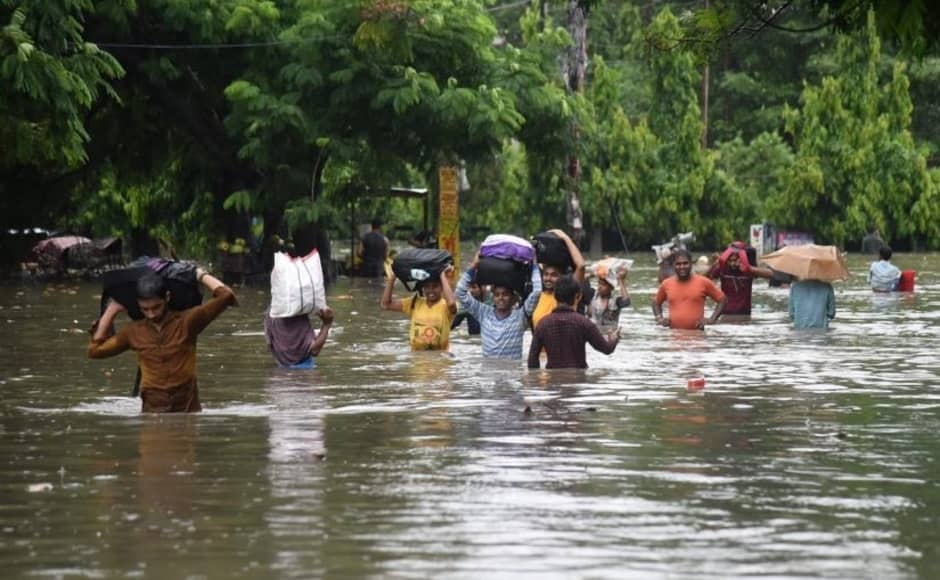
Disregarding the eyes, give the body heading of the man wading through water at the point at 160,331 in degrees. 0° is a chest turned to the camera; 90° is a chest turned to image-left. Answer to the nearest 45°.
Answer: approximately 0°

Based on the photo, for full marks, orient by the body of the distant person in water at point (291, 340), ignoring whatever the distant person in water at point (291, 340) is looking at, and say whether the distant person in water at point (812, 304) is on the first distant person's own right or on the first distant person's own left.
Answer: on the first distant person's own right

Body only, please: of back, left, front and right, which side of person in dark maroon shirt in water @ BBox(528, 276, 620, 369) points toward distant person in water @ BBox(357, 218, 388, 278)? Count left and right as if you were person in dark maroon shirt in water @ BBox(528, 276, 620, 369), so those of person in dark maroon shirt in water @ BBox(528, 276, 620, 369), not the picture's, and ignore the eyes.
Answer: front

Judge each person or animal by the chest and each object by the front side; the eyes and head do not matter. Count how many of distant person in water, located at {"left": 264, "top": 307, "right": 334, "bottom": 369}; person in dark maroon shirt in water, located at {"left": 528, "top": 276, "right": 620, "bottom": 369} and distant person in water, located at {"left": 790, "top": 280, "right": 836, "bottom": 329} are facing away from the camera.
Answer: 3

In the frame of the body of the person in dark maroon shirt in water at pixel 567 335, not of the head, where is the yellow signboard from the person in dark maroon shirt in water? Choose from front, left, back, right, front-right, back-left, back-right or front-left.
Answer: front

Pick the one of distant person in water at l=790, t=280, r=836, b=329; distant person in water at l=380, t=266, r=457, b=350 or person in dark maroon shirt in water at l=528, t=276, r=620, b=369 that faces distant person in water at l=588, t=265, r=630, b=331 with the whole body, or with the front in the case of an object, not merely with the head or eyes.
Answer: person in dark maroon shirt in water at l=528, t=276, r=620, b=369

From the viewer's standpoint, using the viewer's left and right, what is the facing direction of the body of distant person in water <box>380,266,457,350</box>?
facing the viewer

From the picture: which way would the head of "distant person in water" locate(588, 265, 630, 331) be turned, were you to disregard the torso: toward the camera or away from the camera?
toward the camera

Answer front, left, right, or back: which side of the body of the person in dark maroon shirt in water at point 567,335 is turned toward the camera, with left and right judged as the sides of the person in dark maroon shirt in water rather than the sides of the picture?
back

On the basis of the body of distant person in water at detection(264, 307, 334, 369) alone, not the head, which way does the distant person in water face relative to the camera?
away from the camera

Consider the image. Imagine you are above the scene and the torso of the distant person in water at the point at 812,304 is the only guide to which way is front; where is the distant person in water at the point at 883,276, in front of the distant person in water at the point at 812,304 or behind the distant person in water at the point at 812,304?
in front

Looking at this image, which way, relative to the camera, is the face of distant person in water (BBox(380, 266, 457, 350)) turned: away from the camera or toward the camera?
toward the camera

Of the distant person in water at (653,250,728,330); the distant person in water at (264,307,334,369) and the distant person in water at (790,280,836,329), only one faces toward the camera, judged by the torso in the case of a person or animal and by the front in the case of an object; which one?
the distant person in water at (653,250,728,330)

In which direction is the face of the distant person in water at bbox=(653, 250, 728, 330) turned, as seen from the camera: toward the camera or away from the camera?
toward the camera

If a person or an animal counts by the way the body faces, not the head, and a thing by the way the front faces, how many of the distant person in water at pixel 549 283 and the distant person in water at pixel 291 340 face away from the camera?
1

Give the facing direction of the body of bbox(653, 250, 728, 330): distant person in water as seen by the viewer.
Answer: toward the camera

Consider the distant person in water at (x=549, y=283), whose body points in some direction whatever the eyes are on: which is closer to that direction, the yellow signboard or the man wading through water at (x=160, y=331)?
the man wading through water
